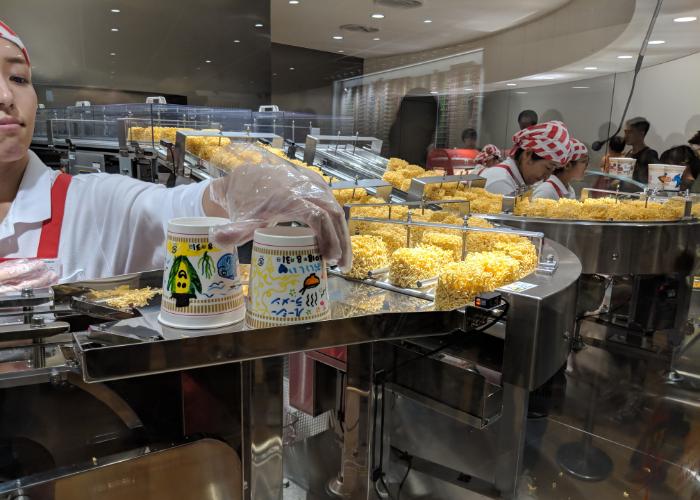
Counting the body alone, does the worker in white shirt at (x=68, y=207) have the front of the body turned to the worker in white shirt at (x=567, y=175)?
no

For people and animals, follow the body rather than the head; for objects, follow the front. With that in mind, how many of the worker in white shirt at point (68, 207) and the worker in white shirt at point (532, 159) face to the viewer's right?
1

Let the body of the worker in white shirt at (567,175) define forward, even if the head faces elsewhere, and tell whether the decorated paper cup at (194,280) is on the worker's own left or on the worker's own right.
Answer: on the worker's own right

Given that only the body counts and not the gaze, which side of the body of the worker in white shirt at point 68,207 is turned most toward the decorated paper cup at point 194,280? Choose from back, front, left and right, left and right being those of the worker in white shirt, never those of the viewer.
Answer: front

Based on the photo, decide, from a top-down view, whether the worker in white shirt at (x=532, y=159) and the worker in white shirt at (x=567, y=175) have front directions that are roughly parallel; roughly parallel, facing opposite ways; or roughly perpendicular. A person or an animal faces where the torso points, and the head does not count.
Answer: roughly parallel

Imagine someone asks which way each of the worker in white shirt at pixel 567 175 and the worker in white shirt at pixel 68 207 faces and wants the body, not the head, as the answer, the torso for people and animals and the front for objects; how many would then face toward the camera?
1
